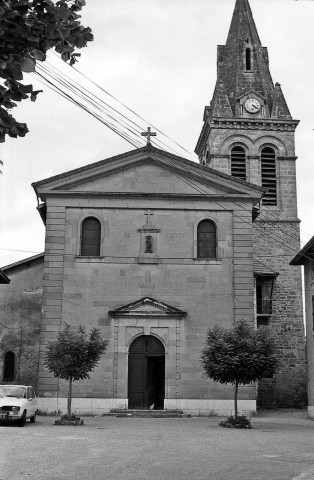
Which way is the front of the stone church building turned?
toward the camera

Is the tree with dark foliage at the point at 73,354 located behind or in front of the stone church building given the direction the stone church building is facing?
in front

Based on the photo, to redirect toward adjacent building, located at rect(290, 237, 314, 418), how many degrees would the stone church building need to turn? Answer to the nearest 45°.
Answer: approximately 90° to its left

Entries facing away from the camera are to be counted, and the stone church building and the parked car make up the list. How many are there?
0

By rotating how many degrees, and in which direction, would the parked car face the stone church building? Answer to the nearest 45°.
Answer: approximately 180°

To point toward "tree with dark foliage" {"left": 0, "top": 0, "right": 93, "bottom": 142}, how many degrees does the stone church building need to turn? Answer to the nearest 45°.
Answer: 0° — it already faces it

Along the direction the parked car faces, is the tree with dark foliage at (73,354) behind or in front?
behind

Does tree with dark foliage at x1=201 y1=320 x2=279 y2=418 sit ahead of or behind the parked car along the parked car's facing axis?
behind
